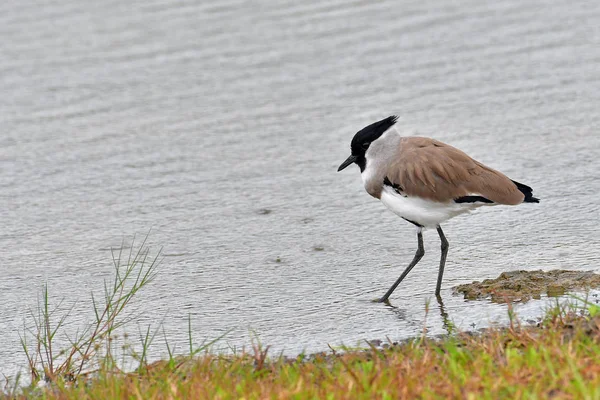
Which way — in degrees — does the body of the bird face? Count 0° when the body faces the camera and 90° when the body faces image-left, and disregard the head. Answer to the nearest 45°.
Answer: approximately 90°
